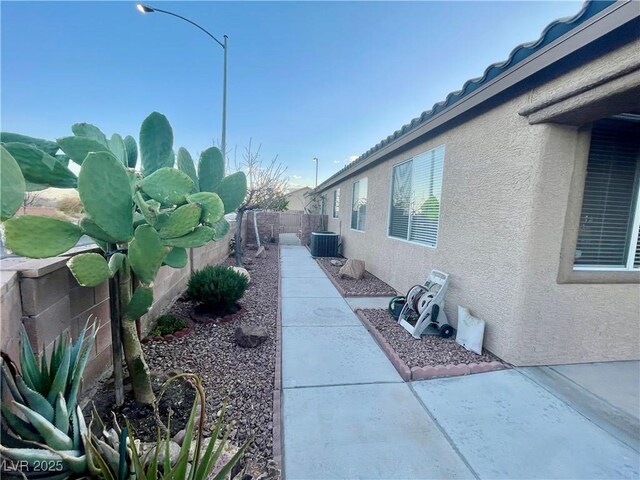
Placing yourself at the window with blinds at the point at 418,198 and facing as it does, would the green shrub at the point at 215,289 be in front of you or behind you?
in front

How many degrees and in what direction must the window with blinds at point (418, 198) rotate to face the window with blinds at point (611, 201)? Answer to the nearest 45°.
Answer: approximately 90° to its left

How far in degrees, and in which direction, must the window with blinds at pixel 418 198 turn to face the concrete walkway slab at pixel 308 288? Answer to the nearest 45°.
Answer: approximately 45° to its right

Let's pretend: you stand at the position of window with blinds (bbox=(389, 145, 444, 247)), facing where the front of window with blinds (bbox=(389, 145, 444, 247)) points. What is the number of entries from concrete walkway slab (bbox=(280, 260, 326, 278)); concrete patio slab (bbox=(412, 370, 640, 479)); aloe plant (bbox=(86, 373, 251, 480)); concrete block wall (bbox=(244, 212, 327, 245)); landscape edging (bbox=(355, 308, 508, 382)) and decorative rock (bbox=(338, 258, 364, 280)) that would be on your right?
3

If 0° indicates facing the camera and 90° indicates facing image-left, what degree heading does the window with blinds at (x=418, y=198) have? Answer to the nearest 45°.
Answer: approximately 45°

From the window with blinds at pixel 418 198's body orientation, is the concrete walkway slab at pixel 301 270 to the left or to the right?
on its right

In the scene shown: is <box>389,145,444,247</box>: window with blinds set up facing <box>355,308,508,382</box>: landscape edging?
no

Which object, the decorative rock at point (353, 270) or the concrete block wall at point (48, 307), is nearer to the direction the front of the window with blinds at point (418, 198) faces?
the concrete block wall

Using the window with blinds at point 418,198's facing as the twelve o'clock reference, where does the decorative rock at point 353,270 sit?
The decorative rock is roughly at 3 o'clock from the window with blinds.

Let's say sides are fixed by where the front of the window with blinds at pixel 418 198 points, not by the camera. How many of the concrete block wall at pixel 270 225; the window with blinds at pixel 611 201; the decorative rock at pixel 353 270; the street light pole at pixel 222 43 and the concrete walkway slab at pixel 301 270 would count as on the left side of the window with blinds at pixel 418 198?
1

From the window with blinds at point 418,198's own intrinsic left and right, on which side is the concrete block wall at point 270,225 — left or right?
on its right

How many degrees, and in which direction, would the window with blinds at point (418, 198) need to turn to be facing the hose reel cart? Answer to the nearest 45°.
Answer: approximately 45° to its left

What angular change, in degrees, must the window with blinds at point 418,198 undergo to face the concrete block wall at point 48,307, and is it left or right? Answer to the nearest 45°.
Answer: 0° — it already faces it

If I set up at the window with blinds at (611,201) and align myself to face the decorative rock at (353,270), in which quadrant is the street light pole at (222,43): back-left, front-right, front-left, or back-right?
front-left
